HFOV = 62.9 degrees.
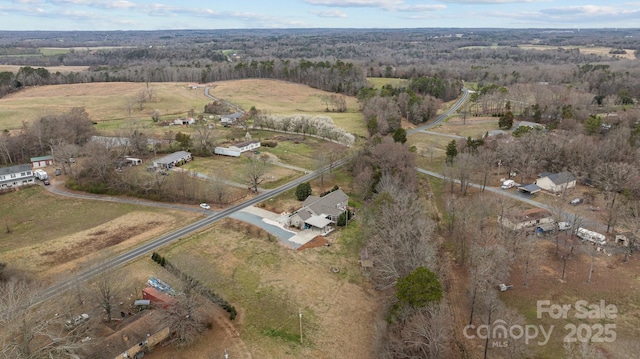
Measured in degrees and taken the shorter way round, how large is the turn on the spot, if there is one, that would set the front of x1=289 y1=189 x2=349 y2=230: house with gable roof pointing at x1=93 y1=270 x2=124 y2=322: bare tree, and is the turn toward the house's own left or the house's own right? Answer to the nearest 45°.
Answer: approximately 90° to the house's own left

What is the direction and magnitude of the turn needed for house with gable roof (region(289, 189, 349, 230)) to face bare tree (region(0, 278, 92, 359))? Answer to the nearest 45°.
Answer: approximately 90° to its left

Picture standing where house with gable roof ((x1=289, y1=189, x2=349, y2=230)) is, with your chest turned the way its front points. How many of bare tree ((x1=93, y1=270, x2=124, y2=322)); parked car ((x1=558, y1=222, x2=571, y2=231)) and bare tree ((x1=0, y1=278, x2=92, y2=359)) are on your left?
2

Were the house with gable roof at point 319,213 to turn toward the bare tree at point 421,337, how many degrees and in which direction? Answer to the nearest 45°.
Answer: approximately 135° to its left

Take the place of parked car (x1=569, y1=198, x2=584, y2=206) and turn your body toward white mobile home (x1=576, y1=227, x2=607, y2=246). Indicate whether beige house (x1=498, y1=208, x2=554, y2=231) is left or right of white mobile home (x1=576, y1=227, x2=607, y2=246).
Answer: right

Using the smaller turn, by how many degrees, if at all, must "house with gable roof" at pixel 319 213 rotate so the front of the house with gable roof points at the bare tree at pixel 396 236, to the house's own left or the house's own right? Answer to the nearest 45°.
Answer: approximately 180°

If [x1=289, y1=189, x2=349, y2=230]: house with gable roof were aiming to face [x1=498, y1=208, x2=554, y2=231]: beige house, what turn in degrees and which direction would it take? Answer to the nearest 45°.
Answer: approximately 135° to its right

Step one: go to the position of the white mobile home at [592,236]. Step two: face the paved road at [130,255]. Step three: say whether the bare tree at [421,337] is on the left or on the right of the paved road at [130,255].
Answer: left

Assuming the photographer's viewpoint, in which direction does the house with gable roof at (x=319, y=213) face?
facing away from the viewer and to the left of the viewer

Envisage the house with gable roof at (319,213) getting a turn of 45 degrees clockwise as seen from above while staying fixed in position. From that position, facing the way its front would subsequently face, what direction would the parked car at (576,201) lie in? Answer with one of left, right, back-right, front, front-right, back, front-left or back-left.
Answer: right

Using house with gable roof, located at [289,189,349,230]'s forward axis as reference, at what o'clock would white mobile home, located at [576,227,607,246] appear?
The white mobile home is roughly at 5 o'clock from the house with gable roof.

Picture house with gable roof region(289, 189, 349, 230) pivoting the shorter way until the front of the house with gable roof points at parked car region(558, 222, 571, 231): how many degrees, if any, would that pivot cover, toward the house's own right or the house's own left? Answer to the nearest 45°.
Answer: approximately 135° to the house's own right
